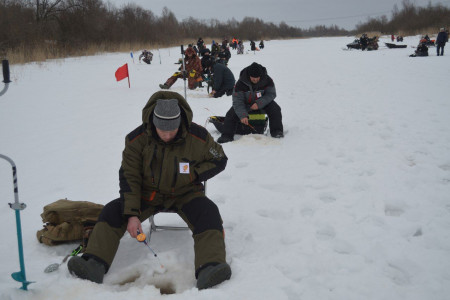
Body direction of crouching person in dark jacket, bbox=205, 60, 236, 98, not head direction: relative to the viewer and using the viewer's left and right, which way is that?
facing to the left of the viewer

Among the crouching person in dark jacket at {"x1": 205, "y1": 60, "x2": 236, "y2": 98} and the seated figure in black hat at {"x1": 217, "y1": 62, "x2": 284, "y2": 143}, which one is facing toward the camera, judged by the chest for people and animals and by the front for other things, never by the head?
the seated figure in black hat

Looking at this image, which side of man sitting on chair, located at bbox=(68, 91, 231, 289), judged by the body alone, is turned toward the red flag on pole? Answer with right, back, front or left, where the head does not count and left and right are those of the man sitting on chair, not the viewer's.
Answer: back

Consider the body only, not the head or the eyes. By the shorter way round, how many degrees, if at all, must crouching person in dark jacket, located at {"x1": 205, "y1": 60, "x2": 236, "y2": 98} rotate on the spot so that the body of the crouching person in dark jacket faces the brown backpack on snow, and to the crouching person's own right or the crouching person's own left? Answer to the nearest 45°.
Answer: approximately 90° to the crouching person's own left

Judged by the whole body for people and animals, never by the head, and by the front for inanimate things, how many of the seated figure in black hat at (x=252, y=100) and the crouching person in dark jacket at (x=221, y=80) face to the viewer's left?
1

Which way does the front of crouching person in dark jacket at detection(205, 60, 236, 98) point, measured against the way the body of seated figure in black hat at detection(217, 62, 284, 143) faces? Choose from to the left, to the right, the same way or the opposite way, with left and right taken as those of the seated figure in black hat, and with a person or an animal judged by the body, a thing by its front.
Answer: to the right

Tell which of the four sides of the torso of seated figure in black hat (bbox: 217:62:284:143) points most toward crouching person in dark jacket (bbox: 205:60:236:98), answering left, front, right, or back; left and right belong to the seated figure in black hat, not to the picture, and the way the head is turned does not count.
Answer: back

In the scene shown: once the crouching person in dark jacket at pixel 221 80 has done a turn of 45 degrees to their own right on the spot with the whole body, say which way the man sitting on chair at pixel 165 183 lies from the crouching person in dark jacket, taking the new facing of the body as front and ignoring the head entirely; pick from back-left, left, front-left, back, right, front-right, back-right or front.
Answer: back-left

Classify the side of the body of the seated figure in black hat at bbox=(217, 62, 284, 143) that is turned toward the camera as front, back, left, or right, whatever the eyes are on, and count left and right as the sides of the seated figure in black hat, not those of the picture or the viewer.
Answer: front

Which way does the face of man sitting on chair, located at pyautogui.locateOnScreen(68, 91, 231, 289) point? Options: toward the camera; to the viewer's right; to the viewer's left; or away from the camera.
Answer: toward the camera

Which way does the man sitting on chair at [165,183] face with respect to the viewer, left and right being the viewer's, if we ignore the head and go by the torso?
facing the viewer
